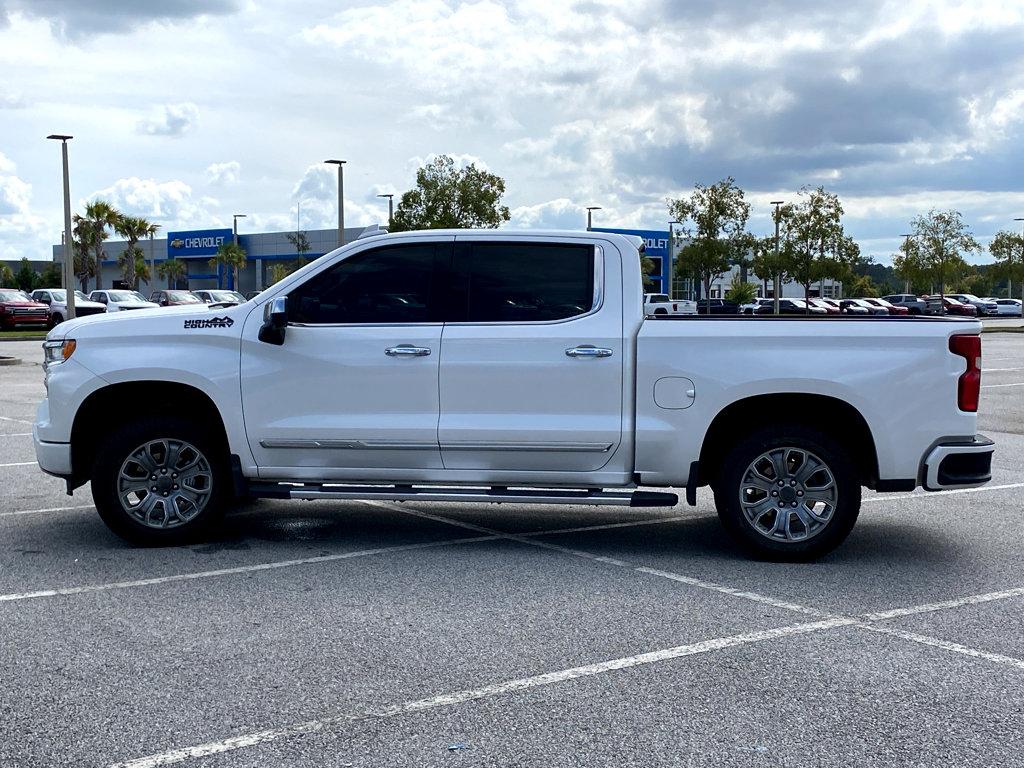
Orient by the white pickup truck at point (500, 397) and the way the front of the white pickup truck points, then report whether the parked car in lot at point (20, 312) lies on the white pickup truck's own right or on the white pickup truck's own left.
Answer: on the white pickup truck's own right

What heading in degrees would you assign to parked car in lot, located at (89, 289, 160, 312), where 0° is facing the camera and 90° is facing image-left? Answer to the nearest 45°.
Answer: approximately 315°

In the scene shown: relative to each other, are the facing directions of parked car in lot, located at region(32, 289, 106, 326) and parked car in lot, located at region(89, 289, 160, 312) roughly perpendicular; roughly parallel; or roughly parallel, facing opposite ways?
roughly parallel

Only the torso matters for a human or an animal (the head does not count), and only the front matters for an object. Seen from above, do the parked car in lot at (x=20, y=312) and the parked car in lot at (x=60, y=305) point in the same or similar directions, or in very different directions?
same or similar directions

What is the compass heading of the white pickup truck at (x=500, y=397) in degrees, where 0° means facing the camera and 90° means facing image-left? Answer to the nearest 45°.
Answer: approximately 90°

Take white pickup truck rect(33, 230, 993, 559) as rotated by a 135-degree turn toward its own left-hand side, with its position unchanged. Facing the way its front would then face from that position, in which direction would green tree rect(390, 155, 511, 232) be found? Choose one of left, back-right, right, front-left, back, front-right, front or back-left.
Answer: back-left

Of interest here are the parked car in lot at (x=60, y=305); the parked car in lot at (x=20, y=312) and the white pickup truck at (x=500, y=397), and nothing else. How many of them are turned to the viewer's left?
1

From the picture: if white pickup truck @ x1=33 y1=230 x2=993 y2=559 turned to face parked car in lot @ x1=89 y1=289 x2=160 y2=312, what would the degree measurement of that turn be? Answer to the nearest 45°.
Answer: approximately 90° to its right

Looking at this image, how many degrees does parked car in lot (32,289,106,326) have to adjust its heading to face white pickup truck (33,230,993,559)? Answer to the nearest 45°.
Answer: approximately 45° to its right

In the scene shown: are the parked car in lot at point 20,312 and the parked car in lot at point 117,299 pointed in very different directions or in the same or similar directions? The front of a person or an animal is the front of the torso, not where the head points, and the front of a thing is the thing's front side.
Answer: same or similar directions
